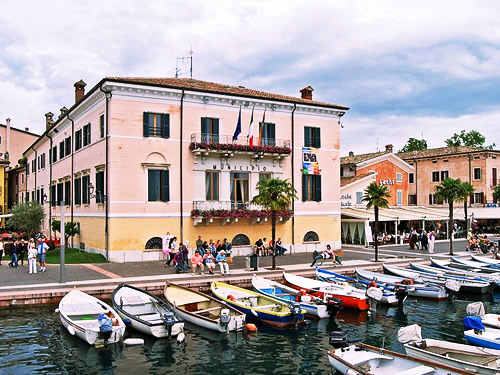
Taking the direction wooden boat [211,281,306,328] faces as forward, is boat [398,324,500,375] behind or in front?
behind

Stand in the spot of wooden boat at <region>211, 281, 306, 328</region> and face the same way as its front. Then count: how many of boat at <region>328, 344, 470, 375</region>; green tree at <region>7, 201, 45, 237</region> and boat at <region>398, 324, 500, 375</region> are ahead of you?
1

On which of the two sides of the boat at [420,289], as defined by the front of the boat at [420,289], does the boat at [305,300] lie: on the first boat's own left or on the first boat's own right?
on the first boat's own left

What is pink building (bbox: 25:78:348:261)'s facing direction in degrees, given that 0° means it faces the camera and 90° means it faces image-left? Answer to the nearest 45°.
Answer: approximately 315°

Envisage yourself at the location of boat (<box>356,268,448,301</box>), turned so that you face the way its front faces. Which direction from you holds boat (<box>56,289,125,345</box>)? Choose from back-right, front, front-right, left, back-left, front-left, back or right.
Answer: left

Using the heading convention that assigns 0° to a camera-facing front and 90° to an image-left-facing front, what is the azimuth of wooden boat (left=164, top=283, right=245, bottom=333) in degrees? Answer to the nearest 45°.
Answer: approximately 135°

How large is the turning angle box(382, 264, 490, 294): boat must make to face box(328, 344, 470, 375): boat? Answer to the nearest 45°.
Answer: approximately 135° to its left
